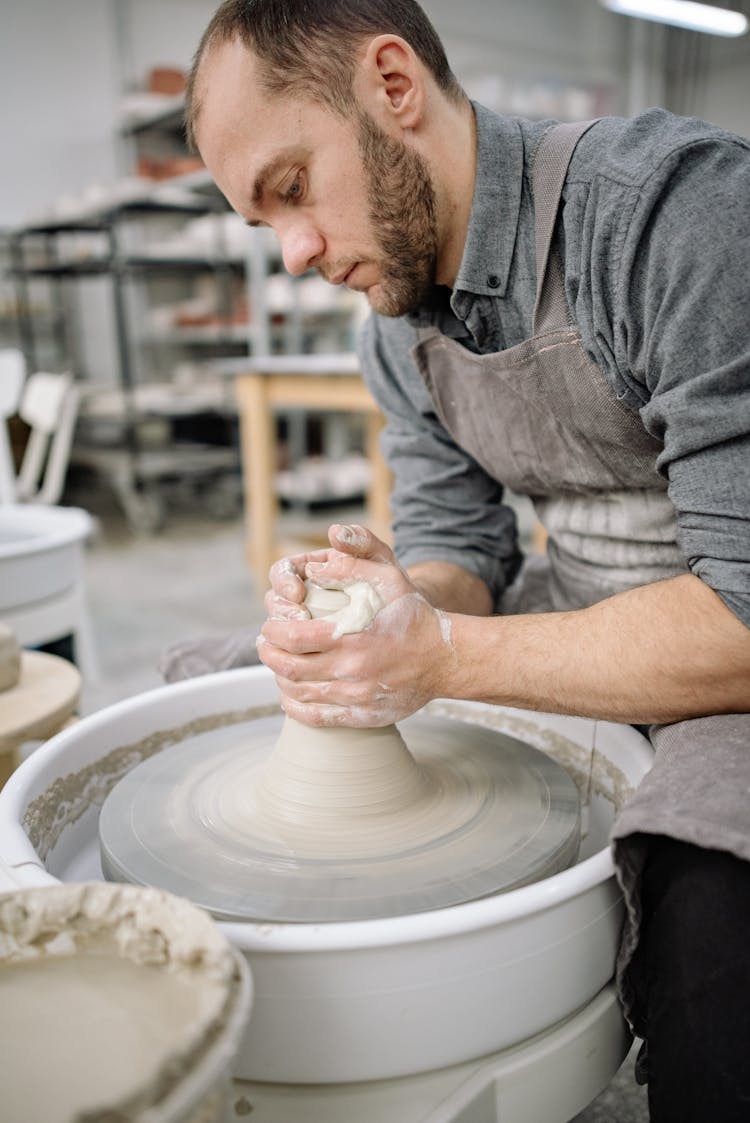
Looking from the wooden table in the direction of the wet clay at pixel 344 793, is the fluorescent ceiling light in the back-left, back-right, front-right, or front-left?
back-left

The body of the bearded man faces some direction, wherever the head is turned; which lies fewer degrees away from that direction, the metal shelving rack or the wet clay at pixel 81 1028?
the wet clay

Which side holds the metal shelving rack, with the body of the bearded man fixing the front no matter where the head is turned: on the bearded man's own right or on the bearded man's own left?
on the bearded man's own right

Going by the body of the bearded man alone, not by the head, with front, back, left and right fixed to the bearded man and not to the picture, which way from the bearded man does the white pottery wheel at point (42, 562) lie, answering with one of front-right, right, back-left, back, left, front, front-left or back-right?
right

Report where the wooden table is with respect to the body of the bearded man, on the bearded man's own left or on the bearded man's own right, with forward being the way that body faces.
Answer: on the bearded man's own right

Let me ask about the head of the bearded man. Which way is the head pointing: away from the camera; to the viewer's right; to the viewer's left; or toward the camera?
to the viewer's left

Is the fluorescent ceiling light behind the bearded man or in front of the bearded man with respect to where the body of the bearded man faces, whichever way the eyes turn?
behind

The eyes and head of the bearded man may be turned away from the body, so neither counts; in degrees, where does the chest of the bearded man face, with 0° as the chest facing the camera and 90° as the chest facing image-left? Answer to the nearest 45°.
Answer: approximately 45°

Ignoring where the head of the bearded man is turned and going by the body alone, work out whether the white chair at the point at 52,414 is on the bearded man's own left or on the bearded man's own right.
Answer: on the bearded man's own right

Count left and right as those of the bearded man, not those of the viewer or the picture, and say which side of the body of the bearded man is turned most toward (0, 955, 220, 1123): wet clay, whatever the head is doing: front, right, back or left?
front
